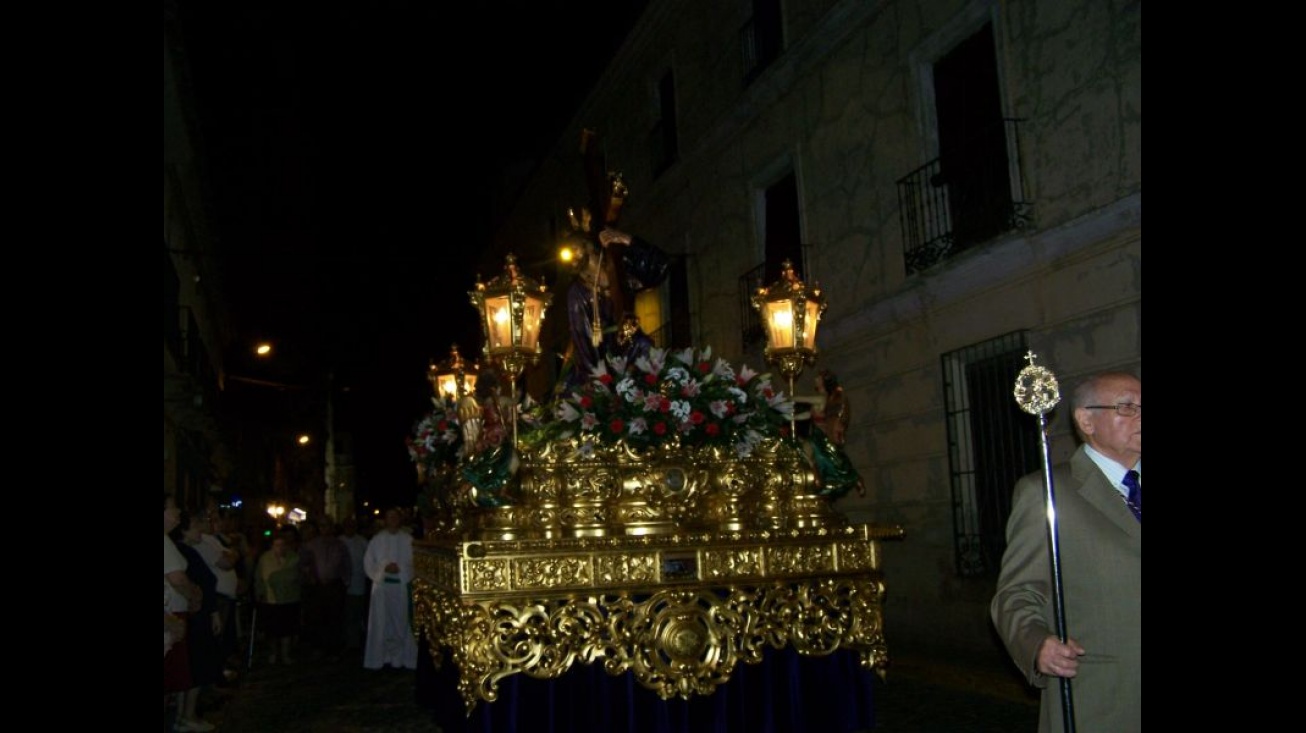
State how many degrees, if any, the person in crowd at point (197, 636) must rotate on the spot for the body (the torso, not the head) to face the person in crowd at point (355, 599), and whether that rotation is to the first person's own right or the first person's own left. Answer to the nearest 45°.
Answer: approximately 90° to the first person's own left

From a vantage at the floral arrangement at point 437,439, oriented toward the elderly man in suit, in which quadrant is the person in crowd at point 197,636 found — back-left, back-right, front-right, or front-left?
back-right

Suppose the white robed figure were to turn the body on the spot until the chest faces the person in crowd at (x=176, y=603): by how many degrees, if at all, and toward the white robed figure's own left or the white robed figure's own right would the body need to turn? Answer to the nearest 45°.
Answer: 0° — they already face them

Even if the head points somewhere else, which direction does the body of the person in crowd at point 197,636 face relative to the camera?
to the viewer's right

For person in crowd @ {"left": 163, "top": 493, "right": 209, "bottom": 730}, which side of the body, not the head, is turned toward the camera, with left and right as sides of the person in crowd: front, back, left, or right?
right

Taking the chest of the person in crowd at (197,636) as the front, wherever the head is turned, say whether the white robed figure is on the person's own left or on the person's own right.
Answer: on the person's own left
